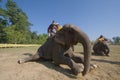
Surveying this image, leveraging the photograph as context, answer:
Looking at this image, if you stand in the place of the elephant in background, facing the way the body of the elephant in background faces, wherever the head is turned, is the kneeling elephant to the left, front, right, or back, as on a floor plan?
right
